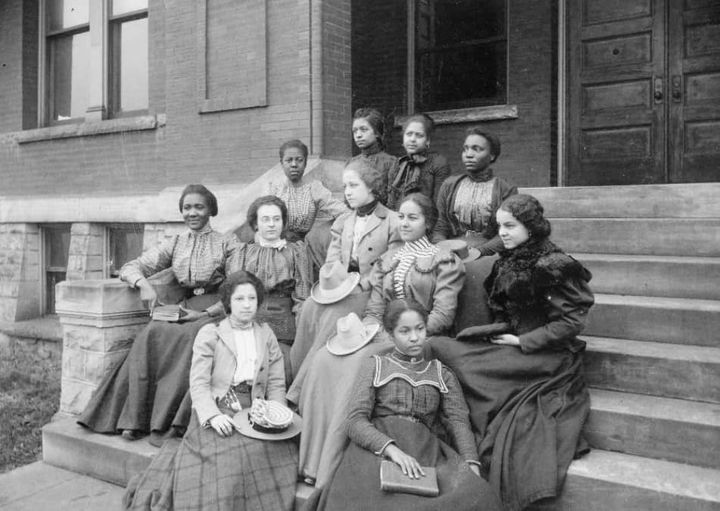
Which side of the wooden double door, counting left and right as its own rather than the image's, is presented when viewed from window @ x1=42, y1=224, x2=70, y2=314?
right

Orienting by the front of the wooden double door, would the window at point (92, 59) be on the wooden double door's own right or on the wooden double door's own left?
on the wooden double door's own right

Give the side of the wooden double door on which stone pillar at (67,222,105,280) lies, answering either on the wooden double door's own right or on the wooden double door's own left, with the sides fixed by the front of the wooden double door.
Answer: on the wooden double door's own right

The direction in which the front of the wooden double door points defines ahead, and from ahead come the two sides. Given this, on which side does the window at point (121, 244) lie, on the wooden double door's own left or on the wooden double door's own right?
on the wooden double door's own right

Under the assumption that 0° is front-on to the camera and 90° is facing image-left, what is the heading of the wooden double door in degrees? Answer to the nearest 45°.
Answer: approximately 0°
